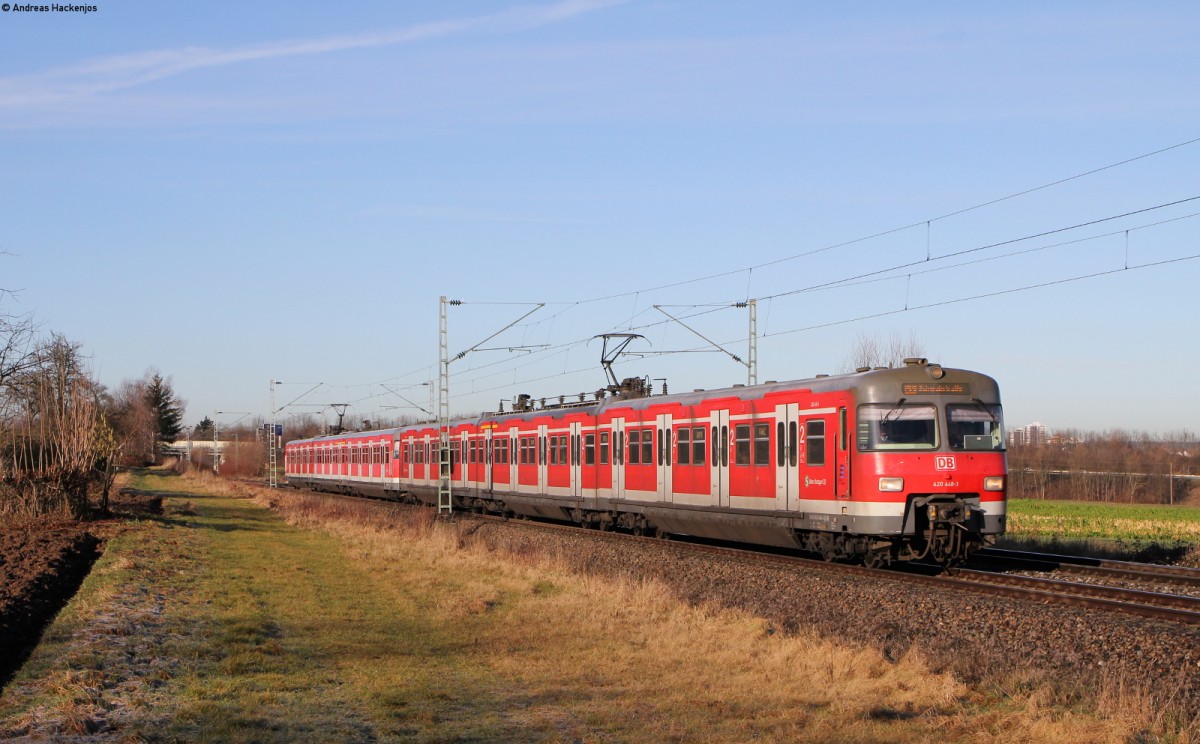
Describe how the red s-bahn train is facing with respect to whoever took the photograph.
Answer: facing the viewer and to the right of the viewer
